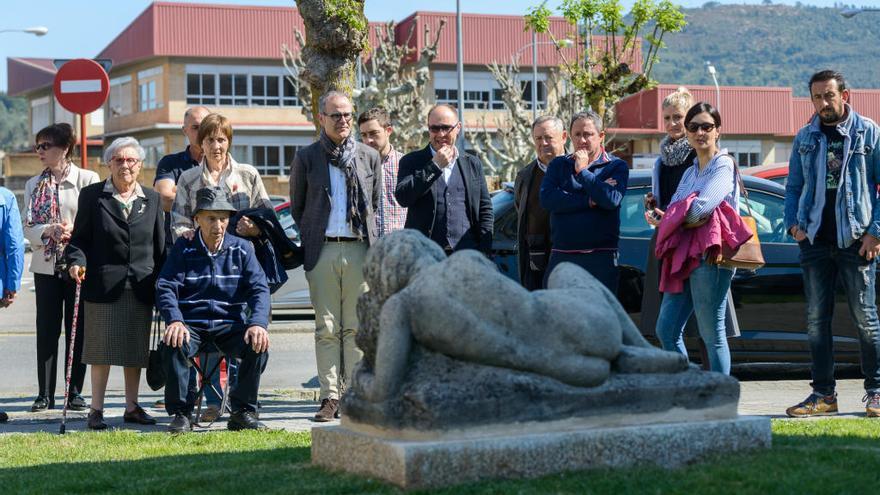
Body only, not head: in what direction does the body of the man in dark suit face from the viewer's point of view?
toward the camera

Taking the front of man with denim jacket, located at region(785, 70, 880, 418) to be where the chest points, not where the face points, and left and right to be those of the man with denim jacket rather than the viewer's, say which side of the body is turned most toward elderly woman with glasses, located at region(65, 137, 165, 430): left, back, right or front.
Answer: right

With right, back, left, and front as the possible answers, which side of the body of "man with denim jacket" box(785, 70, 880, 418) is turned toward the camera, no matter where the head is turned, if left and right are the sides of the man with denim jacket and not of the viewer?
front

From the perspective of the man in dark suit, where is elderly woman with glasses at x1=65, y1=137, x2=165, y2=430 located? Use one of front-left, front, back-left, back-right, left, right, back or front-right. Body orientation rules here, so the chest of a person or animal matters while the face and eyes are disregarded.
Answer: right

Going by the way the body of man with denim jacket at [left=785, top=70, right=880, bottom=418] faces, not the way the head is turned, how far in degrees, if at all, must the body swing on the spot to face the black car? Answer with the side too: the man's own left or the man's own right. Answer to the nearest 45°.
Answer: approximately 180°

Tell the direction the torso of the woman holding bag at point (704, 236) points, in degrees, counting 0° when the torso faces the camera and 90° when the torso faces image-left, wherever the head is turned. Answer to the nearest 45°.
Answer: approximately 45°

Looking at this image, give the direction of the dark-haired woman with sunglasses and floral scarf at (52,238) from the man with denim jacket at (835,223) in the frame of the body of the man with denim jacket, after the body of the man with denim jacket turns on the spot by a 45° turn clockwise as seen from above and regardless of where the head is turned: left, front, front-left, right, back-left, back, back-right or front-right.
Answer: front-right

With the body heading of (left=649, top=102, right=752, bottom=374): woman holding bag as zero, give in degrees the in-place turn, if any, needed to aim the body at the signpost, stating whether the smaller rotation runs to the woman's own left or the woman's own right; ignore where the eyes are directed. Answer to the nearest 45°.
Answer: approximately 90° to the woman's own right

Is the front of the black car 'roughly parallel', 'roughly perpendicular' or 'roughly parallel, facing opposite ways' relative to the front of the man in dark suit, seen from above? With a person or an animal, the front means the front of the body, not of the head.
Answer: roughly perpendicular
